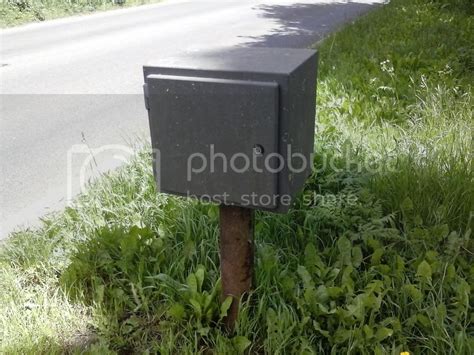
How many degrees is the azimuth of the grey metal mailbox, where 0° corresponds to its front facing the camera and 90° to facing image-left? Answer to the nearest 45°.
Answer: approximately 45°
